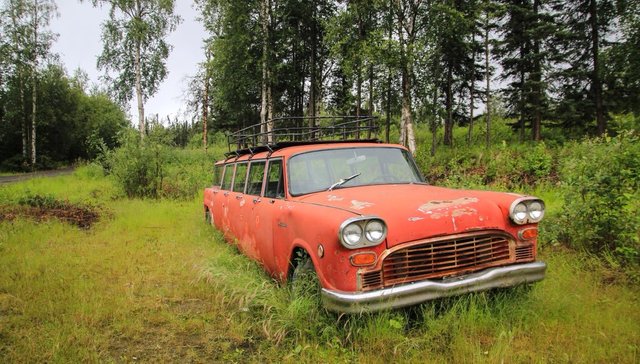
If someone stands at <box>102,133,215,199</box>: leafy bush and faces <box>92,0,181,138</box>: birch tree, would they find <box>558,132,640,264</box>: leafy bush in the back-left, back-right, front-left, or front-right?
back-right

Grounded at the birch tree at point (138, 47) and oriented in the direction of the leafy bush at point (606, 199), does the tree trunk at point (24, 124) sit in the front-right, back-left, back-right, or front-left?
back-right

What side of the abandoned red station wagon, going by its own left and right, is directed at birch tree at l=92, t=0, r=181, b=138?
back

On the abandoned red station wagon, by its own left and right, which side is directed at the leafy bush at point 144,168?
back

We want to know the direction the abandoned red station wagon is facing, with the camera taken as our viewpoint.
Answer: facing the viewer and to the right of the viewer

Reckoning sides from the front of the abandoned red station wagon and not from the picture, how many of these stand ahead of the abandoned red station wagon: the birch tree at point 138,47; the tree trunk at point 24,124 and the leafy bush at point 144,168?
0

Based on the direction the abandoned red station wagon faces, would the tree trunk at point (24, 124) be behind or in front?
behind

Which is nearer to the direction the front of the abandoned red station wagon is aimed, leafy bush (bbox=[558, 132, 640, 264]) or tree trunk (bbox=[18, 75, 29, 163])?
the leafy bush

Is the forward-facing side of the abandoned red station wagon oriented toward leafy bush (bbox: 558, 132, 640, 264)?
no
